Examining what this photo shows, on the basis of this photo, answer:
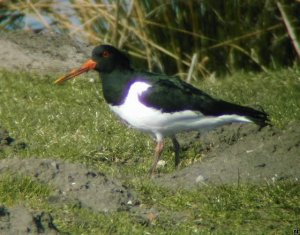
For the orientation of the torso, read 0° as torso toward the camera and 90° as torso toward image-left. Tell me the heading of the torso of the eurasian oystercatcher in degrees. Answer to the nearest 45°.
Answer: approximately 90°
